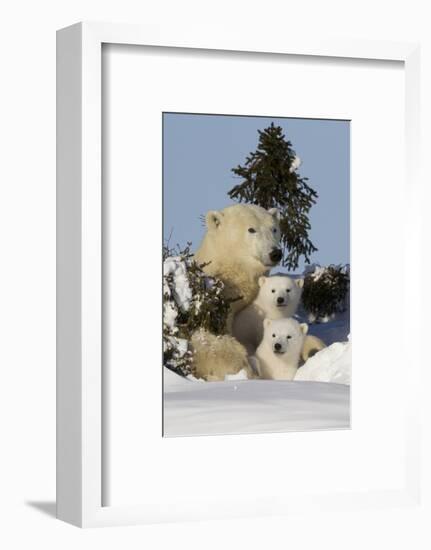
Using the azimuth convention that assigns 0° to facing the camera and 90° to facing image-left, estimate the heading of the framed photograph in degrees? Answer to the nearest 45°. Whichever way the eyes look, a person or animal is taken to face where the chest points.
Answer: approximately 315°
